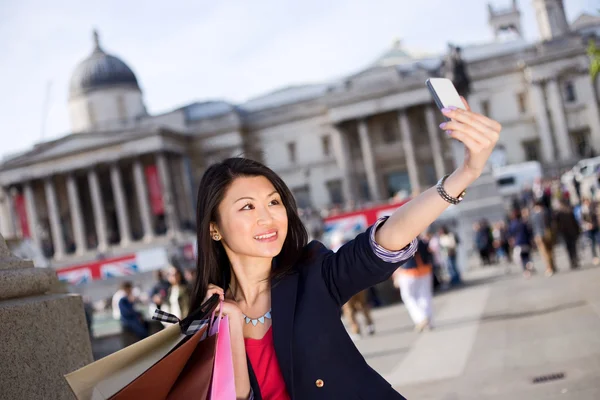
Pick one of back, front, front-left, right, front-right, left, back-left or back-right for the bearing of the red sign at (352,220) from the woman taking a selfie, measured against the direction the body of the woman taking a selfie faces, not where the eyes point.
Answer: back-left

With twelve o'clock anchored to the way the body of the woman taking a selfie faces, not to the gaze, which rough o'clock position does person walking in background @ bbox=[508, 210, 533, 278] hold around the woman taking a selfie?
The person walking in background is roughly at 8 o'clock from the woman taking a selfie.

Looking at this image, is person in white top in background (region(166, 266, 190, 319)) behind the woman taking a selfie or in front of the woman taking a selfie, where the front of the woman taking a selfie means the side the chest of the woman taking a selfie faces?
behind

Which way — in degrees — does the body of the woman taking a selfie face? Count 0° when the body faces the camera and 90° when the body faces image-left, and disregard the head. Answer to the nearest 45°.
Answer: approximately 315°

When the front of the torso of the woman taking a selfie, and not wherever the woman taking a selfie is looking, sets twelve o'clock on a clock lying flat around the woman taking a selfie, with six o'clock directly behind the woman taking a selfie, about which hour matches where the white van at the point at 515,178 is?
The white van is roughly at 8 o'clock from the woman taking a selfie.

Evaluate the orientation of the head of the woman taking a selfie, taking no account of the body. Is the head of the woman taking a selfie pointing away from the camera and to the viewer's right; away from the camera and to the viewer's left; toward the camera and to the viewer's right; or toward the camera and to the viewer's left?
toward the camera and to the viewer's right

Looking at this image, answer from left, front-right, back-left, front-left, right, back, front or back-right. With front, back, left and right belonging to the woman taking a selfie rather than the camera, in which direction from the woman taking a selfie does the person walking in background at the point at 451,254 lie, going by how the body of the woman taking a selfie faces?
back-left

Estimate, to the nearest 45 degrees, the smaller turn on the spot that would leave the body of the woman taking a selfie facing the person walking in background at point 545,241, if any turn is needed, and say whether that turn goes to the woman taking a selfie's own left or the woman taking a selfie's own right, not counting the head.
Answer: approximately 135° to the woman taking a selfie's own left
